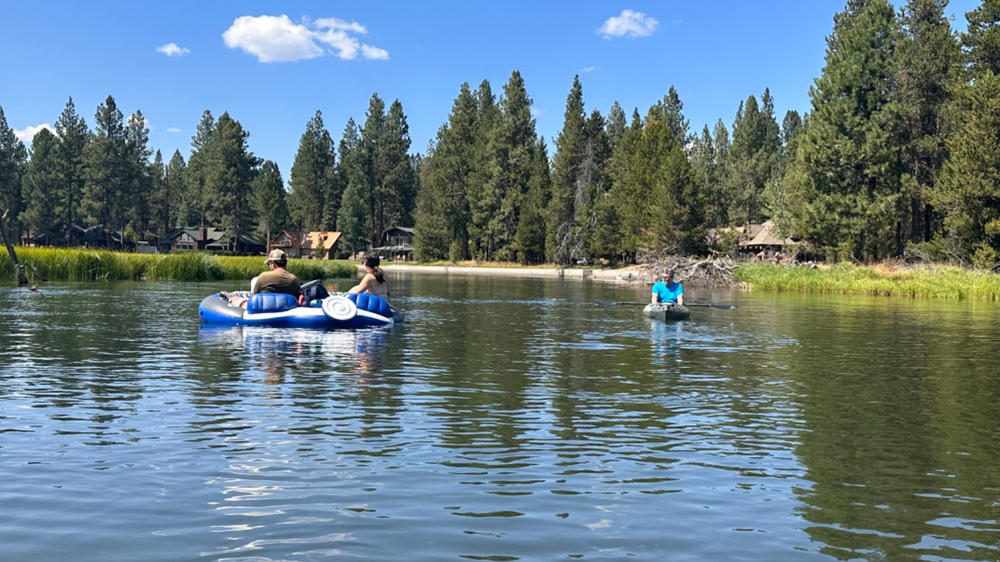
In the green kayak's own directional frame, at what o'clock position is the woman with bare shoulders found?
The woman with bare shoulders is roughly at 2 o'clock from the green kayak.

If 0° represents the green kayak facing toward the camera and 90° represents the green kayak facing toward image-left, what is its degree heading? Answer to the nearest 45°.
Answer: approximately 0°

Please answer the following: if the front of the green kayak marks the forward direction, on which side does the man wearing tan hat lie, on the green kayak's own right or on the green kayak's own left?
on the green kayak's own right
